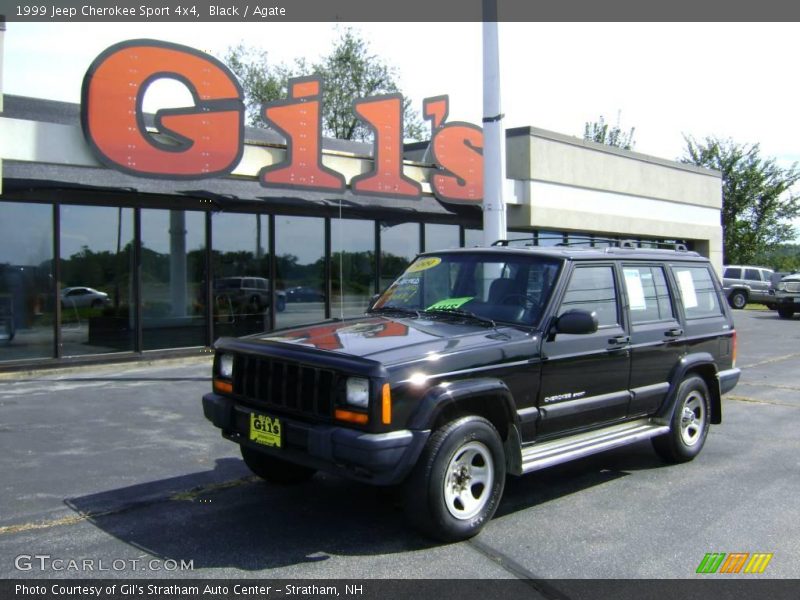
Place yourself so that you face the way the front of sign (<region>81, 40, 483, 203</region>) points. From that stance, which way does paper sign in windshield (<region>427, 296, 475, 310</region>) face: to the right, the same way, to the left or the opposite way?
to the right

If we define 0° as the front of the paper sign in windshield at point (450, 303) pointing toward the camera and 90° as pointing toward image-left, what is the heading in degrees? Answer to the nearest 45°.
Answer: approximately 45°

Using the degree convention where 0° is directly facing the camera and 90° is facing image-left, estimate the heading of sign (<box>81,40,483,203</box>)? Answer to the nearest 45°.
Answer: approximately 315°

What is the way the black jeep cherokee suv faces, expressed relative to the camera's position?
facing the viewer and to the left of the viewer

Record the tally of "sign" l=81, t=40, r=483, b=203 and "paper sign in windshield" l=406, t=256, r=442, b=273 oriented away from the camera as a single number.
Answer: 0

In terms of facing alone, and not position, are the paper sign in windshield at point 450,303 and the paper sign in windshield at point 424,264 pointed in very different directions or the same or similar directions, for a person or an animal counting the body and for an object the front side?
same or similar directions

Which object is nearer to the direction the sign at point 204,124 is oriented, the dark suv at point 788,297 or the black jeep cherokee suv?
the black jeep cherokee suv

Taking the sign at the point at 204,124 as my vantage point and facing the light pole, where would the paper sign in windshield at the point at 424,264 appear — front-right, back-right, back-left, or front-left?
front-right

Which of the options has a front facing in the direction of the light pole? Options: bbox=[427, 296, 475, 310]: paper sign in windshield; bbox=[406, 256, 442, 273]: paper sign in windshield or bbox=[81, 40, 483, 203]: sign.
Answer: the sign

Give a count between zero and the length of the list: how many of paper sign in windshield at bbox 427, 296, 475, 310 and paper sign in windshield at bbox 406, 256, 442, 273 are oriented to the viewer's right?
0

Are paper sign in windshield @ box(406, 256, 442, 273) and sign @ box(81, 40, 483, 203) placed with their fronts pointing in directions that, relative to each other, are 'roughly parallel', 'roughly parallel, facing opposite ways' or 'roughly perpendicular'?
roughly perpendicular

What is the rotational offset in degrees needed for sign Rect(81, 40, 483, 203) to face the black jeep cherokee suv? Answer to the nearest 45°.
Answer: approximately 45° to its right

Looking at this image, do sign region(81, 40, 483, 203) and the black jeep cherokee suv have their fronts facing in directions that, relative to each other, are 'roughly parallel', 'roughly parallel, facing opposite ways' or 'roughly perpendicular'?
roughly perpendicular

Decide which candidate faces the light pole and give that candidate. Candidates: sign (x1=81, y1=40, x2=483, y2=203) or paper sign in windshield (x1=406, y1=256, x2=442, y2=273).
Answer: the sign
